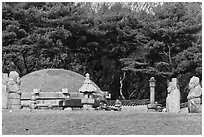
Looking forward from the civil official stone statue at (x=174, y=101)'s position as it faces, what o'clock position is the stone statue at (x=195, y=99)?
The stone statue is roughly at 8 o'clock from the civil official stone statue.

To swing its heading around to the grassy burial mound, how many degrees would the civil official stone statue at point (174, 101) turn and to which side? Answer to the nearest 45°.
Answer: approximately 45° to its right

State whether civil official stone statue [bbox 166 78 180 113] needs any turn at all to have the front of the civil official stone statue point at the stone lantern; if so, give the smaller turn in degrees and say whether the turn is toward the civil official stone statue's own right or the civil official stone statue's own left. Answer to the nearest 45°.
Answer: approximately 45° to the civil official stone statue's own right

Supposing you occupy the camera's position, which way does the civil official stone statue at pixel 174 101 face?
facing to the left of the viewer

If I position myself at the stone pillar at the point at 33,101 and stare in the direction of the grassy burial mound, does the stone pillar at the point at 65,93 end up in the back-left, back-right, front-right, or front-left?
front-right

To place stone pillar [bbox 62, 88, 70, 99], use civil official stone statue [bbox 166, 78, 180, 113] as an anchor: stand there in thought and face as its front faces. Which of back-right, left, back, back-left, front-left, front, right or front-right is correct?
front-right

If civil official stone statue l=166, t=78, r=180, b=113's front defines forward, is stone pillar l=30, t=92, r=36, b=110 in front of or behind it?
in front
